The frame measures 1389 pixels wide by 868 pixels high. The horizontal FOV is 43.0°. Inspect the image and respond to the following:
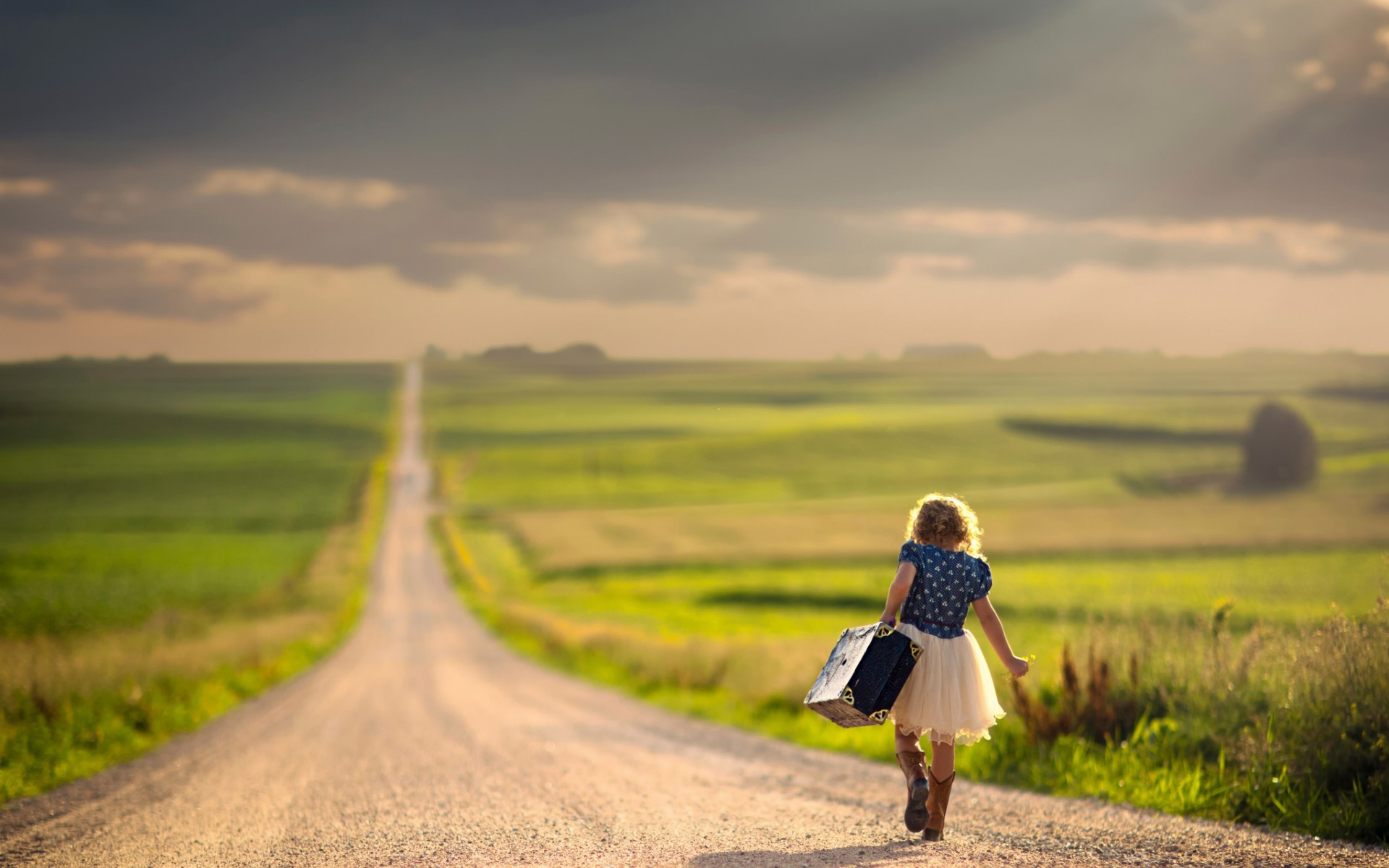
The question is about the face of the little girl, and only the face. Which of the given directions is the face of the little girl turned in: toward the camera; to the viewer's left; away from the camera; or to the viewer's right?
away from the camera

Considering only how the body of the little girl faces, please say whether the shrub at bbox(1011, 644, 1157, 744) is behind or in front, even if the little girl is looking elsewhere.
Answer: in front

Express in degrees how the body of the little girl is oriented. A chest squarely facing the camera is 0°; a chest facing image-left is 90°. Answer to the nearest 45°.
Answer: approximately 180°
